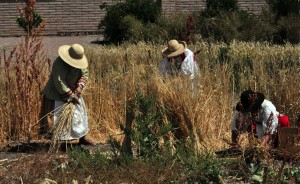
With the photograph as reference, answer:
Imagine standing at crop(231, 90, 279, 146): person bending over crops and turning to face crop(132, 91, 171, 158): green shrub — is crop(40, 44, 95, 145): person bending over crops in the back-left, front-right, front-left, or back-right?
front-right

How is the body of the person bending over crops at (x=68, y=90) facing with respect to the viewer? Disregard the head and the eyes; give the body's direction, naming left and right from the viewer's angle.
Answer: facing the viewer and to the right of the viewer

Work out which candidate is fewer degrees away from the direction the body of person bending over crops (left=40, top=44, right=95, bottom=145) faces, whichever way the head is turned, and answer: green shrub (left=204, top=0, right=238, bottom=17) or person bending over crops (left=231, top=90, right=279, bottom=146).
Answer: the person bending over crops

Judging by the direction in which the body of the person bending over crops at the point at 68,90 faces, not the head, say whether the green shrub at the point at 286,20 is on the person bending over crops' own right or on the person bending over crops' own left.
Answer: on the person bending over crops' own left

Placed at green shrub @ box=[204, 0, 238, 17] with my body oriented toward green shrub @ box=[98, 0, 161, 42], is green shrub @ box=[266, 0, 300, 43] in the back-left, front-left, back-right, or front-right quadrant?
back-left

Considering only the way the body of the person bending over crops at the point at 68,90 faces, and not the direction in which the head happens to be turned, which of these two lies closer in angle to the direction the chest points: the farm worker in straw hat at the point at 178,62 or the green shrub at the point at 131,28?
the farm worker in straw hat

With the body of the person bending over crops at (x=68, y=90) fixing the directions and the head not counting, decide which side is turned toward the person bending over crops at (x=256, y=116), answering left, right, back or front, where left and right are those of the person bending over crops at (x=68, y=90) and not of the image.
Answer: front

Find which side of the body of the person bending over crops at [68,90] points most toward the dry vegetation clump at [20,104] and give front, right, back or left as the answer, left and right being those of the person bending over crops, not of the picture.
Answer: back

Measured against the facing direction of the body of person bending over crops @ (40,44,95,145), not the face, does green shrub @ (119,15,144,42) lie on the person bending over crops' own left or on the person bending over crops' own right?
on the person bending over crops' own left

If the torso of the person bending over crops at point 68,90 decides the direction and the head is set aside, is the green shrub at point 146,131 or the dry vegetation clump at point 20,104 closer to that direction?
the green shrub

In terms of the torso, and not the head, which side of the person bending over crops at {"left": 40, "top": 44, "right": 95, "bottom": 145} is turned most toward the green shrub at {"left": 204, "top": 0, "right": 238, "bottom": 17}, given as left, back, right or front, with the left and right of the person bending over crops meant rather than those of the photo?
left

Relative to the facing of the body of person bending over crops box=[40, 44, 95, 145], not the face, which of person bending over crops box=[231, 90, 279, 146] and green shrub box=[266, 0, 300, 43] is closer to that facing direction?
the person bending over crops

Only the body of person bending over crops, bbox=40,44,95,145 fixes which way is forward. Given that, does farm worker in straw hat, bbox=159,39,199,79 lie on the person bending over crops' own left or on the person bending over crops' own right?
on the person bending over crops' own left
